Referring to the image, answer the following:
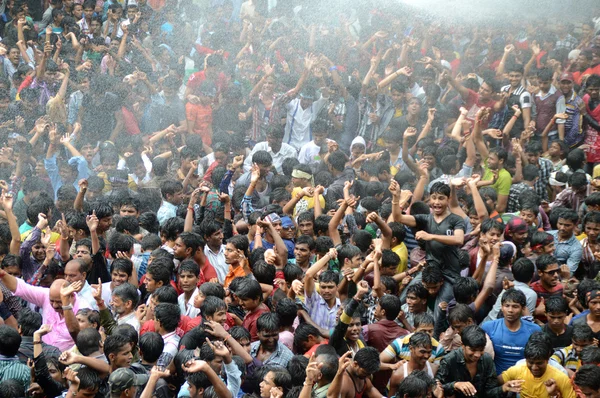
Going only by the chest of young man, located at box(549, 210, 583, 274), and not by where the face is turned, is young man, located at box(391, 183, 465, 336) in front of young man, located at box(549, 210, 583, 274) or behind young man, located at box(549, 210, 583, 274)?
in front

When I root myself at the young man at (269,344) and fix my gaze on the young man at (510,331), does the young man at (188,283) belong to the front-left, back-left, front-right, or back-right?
back-left

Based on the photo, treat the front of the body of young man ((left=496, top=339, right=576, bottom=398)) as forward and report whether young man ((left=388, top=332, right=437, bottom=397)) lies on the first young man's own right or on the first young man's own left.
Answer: on the first young man's own right

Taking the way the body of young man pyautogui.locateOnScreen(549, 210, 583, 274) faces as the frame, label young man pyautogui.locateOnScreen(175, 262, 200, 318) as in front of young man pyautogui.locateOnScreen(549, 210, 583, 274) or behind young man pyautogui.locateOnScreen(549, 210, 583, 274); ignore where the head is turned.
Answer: in front
